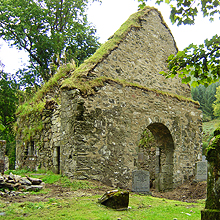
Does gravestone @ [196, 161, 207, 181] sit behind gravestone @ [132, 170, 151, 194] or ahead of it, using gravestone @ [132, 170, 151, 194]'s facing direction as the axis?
behind

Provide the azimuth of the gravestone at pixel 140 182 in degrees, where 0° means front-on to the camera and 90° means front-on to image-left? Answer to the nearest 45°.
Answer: approximately 0°

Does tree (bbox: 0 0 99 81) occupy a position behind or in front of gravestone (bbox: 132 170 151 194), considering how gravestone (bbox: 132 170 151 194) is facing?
behind
